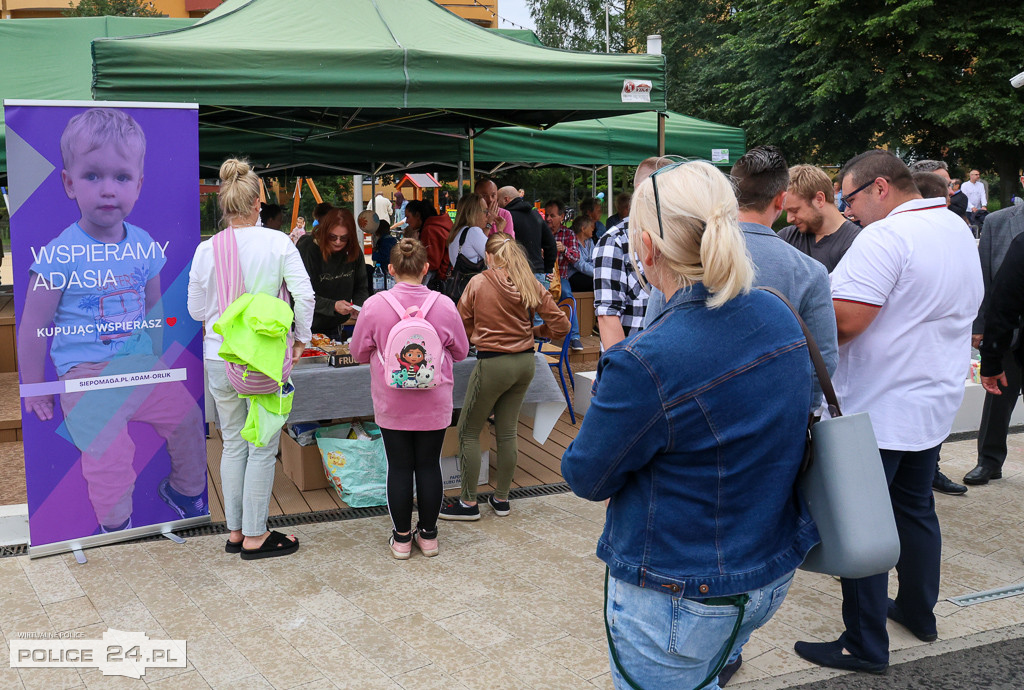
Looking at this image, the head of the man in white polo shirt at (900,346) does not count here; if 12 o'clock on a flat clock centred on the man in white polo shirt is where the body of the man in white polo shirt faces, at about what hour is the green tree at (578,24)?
The green tree is roughly at 1 o'clock from the man in white polo shirt.

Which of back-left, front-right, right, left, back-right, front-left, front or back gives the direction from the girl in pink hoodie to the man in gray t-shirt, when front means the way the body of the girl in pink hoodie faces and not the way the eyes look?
right

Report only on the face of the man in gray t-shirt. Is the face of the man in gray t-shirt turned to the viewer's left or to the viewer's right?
to the viewer's left

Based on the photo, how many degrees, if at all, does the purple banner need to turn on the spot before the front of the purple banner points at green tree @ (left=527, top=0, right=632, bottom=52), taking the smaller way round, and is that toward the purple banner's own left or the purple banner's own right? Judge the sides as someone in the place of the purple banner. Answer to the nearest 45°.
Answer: approximately 135° to the purple banner's own left

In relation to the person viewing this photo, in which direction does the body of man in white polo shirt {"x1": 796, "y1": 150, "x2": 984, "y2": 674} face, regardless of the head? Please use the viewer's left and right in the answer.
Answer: facing away from the viewer and to the left of the viewer

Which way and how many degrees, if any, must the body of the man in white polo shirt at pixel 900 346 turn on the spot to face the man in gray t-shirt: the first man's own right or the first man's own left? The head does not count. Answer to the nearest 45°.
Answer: approximately 45° to the first man's own right

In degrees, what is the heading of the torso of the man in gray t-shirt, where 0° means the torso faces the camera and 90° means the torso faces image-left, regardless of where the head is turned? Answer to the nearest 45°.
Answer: approximately 45°

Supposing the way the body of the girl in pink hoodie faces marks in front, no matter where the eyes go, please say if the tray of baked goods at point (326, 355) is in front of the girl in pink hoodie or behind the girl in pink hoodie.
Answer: in front

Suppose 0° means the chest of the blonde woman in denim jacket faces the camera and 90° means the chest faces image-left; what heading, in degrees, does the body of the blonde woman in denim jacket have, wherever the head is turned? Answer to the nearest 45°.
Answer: approximately 135°

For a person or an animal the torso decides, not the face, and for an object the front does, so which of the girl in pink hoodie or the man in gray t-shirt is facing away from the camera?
the girl in pink hoodie

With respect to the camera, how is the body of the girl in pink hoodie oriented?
away from the camera

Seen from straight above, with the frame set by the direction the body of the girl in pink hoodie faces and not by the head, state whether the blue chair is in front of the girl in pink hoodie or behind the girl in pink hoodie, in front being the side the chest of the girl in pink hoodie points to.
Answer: in front

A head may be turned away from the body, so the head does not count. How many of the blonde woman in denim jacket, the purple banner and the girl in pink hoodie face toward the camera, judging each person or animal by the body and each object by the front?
1

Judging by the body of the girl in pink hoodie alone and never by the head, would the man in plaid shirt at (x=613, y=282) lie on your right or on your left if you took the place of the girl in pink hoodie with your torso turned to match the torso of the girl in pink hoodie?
on your right
